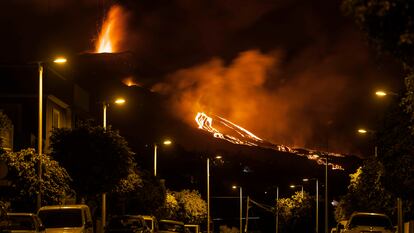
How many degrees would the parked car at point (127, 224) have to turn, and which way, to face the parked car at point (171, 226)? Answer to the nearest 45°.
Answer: approximately 180°

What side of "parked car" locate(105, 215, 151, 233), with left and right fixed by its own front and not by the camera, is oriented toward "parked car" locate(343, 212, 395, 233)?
left

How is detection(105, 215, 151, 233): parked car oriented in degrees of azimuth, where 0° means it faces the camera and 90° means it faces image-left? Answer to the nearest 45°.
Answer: approximately 0°

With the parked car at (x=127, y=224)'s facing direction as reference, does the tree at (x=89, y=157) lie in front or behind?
behind
